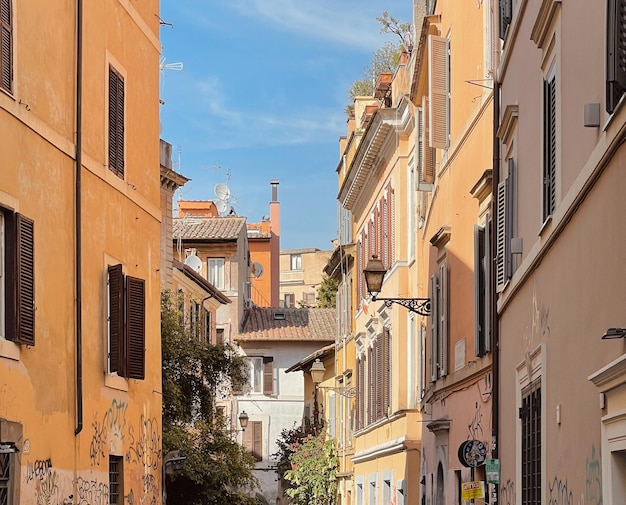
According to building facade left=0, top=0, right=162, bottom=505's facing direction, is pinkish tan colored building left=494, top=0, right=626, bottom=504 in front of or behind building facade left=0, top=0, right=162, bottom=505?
in front

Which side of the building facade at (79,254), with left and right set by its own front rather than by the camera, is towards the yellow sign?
front

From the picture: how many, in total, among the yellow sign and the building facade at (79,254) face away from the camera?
0

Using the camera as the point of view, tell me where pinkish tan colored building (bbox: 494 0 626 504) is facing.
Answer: facing the viewer and to the left of the viewer

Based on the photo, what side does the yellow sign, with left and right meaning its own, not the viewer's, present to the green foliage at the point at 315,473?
back

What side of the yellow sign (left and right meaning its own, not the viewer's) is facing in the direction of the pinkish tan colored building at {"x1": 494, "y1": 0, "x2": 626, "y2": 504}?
front

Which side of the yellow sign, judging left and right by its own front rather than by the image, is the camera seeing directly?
front
